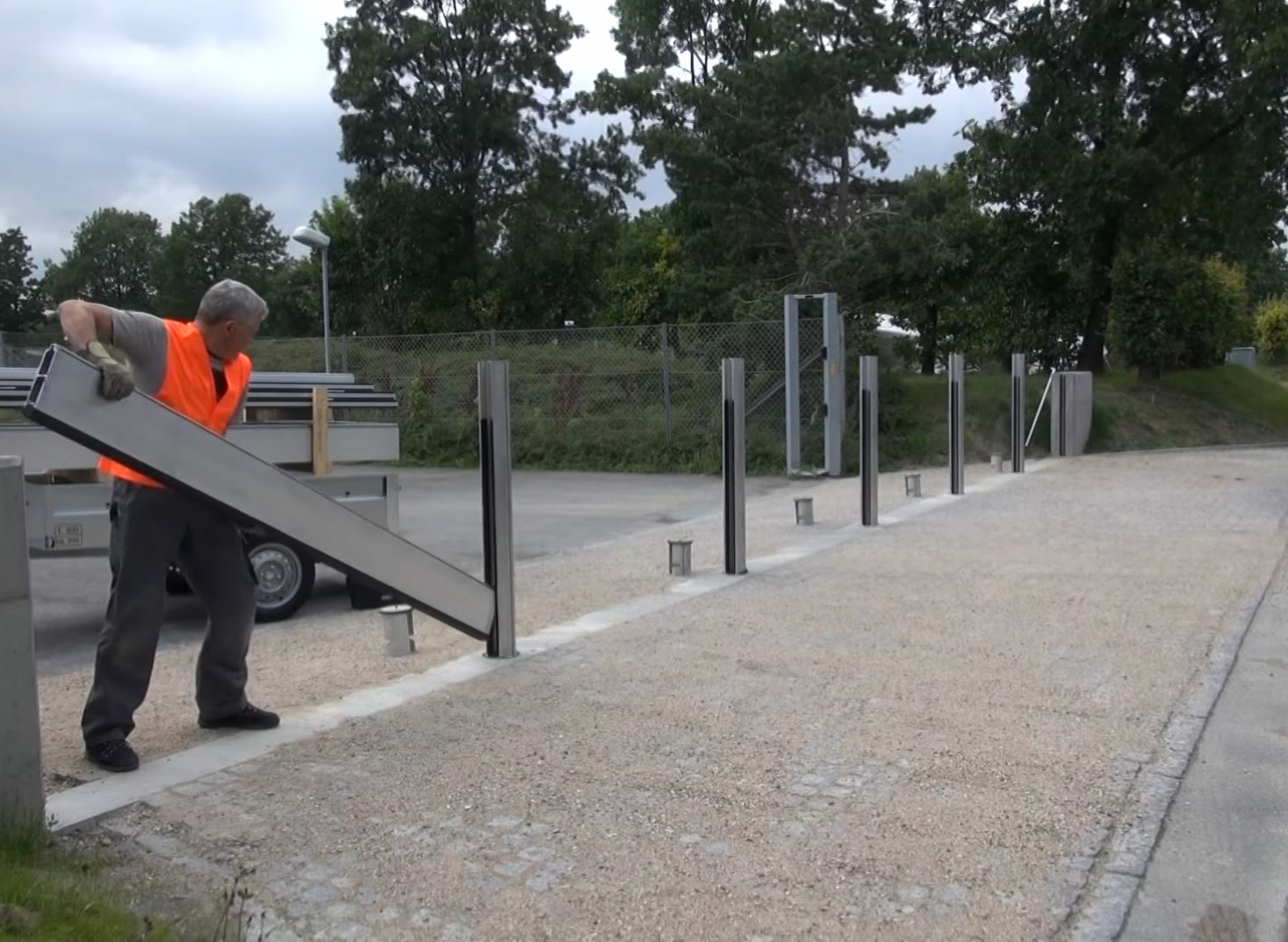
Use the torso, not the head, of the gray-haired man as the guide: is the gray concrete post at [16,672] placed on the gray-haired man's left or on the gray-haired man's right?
on the gray-haired man's right

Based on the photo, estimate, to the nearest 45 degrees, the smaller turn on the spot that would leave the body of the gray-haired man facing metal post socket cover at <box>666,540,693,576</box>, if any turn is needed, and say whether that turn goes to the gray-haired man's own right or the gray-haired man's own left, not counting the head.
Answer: approximately 90° to the gray-haired man's own left

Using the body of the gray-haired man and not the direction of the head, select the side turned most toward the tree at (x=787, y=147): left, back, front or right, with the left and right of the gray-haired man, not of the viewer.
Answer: left

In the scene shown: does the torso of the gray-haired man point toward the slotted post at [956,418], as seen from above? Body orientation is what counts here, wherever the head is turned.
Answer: no

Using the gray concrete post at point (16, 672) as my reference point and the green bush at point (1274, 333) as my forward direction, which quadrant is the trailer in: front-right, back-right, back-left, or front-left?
front-left

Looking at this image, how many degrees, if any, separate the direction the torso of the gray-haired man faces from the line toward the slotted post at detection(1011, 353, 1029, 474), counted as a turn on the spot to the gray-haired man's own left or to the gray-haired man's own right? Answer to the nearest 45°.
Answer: approximately 90° to the gray-haired man's own left

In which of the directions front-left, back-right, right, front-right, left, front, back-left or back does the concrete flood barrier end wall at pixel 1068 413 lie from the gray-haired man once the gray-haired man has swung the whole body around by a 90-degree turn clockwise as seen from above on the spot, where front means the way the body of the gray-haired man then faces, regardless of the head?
back

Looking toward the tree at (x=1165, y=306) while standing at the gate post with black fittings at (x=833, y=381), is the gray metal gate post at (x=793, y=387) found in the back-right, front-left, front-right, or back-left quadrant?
back-left

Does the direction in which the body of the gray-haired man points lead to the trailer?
no

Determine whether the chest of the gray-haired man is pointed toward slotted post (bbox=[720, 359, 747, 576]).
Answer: no

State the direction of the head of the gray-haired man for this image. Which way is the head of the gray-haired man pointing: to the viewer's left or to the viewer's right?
to the viewer's right

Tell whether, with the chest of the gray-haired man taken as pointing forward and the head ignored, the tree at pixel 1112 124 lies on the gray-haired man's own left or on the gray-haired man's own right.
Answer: on the gray-haired man's own left

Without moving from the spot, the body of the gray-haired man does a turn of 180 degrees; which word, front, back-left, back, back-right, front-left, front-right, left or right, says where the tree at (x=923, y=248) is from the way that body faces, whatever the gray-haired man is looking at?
right

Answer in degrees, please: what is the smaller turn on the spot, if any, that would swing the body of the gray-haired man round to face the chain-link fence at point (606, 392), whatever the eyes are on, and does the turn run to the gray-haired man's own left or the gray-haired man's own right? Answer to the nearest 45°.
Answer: approximately 90° to the gray-haired man's own left

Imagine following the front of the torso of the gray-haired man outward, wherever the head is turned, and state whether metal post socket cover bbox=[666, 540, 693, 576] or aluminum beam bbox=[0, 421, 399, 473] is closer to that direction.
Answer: the metal post socket cover

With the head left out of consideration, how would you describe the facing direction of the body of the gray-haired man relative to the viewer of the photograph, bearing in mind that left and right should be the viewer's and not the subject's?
facing the viewer and to the right of the viewer

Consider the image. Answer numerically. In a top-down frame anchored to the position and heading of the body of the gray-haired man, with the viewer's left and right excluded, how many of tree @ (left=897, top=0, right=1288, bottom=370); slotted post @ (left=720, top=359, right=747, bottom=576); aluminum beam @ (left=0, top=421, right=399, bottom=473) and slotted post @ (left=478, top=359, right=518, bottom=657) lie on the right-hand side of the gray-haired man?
0
